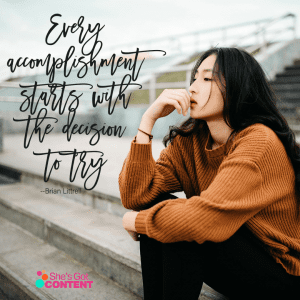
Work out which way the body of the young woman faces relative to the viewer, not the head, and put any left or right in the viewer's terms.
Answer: facing the viewer and to the left of the viewer

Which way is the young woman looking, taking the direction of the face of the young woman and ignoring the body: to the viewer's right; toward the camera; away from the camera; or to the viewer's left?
to the viewer's left
